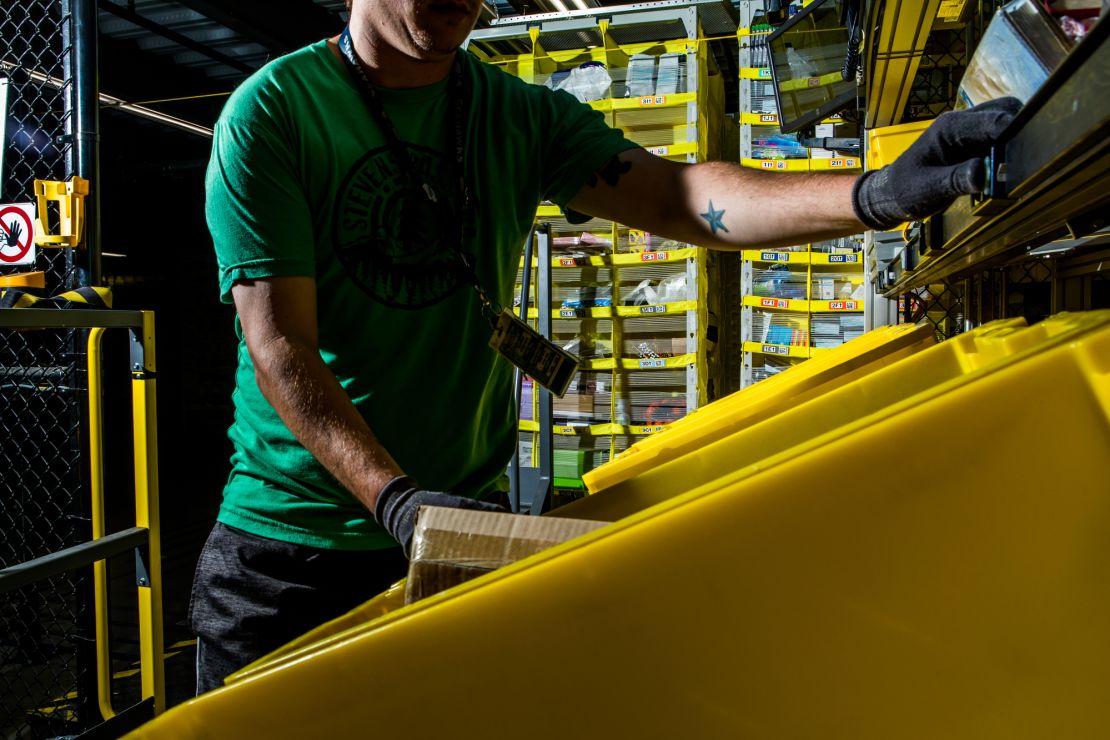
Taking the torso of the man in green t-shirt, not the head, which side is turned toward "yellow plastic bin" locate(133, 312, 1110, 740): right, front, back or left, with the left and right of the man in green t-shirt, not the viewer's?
front

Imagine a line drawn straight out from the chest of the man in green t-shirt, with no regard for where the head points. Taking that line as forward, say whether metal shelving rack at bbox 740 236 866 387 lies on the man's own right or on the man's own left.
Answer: on the man's own left

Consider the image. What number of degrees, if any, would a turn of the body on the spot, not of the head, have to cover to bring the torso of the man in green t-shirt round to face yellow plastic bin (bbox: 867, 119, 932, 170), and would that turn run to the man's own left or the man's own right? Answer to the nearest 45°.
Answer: approximately 90° to the man's own left

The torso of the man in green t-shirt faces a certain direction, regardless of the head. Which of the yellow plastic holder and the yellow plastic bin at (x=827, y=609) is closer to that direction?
the yellow plastic bin

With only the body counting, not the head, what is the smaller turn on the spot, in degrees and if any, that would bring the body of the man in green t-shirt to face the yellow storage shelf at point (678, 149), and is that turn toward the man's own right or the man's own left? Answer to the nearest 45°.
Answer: approximately 135° to the man's own left

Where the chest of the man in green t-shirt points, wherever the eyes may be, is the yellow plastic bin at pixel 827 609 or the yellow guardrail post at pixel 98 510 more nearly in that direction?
the yellow plastic bin

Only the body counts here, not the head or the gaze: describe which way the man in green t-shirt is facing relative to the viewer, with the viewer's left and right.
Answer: facing the viewer and to the right of the viewer

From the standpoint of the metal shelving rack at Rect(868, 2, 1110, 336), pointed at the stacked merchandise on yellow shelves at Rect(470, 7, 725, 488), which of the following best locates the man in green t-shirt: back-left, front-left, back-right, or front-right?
front-left
